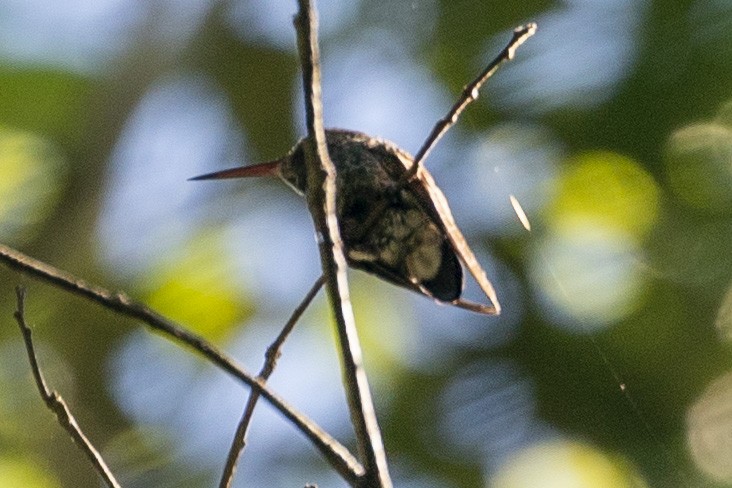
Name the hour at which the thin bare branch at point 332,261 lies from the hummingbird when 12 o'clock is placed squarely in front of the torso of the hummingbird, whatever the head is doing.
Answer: The thin bare branch is roughly at 9 o'clock from the hummingbird.

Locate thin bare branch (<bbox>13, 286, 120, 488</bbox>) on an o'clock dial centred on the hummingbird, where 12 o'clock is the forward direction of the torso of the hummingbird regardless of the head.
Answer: The thin bare branch is roughly at 10 o'clock from the hummingbird.

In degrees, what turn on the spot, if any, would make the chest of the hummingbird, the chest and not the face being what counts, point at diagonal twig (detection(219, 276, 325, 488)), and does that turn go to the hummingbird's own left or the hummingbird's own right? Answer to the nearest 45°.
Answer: approximately 90° to the hummingbird's own left

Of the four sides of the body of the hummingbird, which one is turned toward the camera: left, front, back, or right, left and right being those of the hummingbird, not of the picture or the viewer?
left
